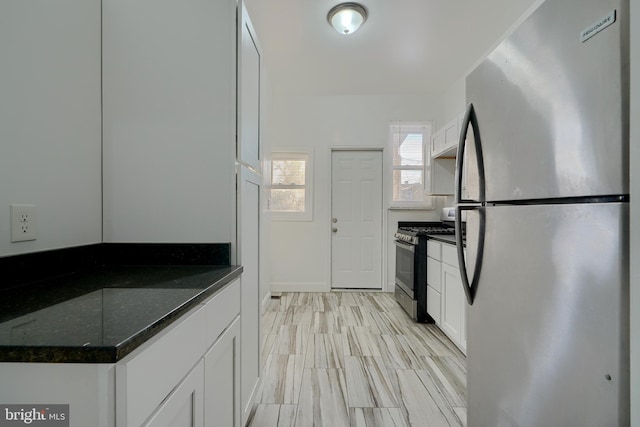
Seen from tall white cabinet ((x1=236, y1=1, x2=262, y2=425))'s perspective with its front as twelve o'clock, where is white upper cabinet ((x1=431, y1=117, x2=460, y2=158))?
The white upper cabinet is roughly at 11 o'clock from the tall white cabinet.

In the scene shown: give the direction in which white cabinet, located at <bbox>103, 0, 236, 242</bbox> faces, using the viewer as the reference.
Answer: facing to the right of the viewer

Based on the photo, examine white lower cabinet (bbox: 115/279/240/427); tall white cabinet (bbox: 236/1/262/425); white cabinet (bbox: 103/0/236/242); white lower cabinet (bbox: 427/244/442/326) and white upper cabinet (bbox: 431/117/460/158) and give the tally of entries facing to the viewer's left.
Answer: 2

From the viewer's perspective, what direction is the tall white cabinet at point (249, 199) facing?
to the viewer's right

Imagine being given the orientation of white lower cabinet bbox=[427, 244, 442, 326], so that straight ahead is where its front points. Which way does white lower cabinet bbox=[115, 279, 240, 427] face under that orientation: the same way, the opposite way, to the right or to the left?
the opposite way

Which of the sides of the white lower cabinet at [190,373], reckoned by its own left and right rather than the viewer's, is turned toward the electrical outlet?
back

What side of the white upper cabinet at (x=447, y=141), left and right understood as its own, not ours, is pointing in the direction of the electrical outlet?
left

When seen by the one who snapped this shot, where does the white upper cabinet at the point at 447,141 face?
facing to the left of the viewer

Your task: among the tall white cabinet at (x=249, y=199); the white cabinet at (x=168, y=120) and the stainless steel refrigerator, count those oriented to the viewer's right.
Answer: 2

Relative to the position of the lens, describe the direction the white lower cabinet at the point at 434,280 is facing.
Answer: facing to the left of the viewer

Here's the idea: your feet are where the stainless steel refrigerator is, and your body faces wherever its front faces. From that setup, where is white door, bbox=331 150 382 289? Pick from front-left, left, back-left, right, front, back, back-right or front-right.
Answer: right
